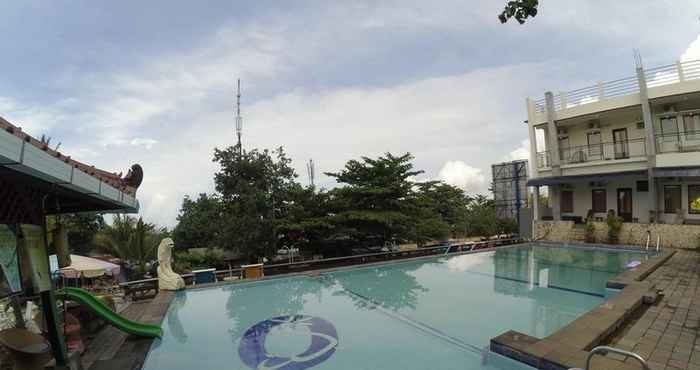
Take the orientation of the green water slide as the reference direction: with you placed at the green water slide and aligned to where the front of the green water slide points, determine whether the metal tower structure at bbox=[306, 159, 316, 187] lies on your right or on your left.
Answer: on your left

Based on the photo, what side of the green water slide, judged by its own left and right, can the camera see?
right

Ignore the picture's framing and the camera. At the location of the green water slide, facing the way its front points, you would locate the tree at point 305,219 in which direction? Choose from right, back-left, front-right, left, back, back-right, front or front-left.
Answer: front-left

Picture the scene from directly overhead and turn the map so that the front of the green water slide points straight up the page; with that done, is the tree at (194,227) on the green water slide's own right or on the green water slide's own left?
on the green water slide's own left

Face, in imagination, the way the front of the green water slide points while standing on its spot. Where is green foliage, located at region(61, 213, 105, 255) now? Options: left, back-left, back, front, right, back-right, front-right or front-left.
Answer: left
